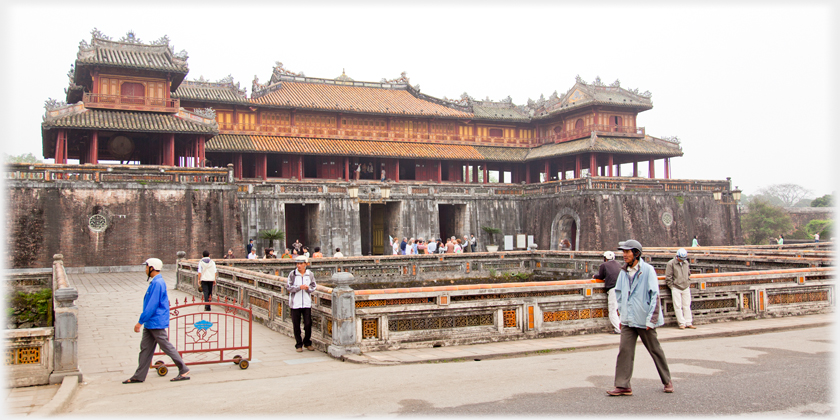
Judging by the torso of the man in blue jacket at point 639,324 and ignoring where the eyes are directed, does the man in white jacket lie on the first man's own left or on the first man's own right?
on the first man's own right

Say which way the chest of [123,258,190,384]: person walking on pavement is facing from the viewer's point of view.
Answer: to the viewer's left

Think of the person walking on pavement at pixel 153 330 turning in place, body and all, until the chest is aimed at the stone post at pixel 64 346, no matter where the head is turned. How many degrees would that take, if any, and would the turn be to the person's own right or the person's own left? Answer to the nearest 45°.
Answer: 0° — they already face it

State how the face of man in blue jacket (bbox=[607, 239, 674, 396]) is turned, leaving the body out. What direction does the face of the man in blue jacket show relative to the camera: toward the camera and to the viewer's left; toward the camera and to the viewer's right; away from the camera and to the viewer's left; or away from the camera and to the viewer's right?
toward the camera and to the viewer's left

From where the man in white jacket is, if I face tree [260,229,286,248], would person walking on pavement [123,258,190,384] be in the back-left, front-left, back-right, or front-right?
back-left

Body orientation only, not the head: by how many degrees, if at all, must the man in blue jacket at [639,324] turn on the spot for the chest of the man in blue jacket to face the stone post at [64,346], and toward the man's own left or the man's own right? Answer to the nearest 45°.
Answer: approximately 45° to the man's own right

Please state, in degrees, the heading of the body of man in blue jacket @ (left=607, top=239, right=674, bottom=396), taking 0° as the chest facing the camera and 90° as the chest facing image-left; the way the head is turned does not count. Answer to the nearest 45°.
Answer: approximately 45°

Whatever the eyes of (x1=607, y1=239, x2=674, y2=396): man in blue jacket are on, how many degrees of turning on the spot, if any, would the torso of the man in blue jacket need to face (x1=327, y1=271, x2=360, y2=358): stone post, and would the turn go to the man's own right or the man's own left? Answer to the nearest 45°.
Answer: approximately 45° to the man's own right

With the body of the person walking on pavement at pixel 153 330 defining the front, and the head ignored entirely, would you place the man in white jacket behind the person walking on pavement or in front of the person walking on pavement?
behind

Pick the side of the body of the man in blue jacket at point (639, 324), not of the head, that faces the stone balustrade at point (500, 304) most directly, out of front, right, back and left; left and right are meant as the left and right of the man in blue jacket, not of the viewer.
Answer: right
